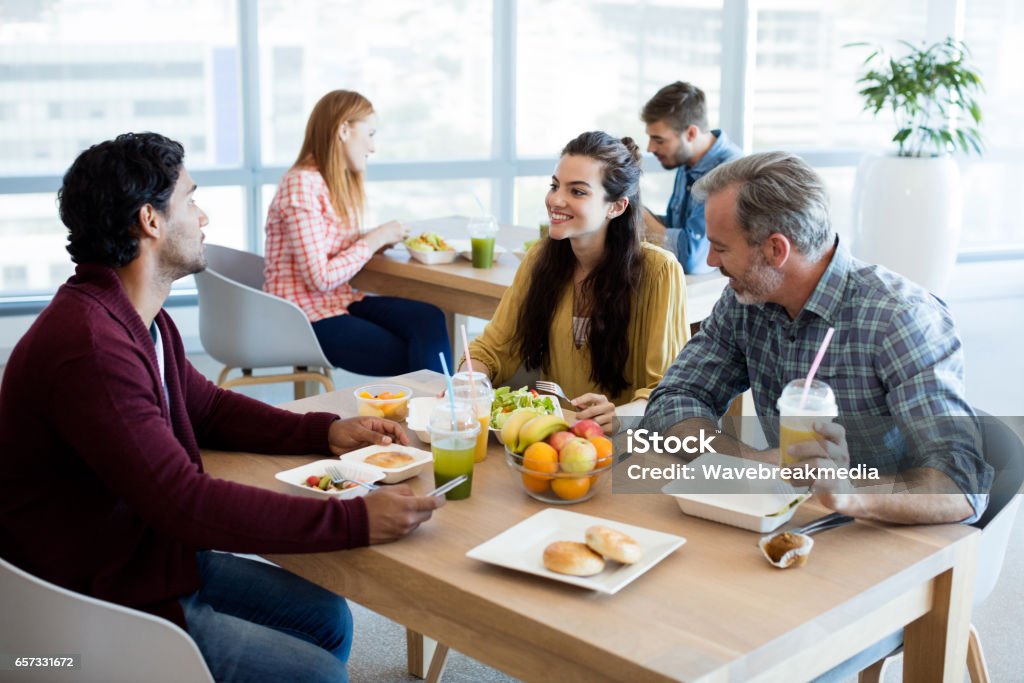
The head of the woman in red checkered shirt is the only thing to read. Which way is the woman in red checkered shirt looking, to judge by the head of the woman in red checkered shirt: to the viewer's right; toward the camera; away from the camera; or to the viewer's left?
to the viewer's right

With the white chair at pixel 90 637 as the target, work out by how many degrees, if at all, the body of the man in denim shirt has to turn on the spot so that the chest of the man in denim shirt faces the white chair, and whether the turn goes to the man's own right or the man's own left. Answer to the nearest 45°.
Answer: approximately 90° to the man's own left

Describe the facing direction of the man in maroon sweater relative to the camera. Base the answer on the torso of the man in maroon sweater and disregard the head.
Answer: to the viewer's right

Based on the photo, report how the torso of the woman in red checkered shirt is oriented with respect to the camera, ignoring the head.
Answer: to the viewer's right

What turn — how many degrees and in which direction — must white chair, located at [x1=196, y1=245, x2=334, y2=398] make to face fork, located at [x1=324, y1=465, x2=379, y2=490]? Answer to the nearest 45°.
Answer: approximately 90° to its right

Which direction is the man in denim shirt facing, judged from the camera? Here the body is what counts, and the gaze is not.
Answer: to the viewer's left

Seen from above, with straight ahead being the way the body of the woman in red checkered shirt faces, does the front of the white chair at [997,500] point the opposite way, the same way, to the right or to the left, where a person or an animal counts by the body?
the opposite way

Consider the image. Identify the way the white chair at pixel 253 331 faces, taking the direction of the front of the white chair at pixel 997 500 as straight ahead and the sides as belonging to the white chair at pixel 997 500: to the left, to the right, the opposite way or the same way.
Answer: the opposite way

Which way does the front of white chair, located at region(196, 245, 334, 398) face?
to the viewer's right

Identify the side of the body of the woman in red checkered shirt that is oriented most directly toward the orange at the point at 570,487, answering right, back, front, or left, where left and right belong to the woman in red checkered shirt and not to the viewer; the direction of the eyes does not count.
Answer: right

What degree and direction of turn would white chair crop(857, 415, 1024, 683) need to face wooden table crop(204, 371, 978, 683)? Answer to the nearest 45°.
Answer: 0° — it already faces it

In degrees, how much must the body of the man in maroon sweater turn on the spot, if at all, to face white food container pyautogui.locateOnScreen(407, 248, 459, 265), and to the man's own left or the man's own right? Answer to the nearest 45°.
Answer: approximately 90° to the man's own left

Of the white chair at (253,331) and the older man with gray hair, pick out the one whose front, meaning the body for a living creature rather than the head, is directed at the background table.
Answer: the white chair
